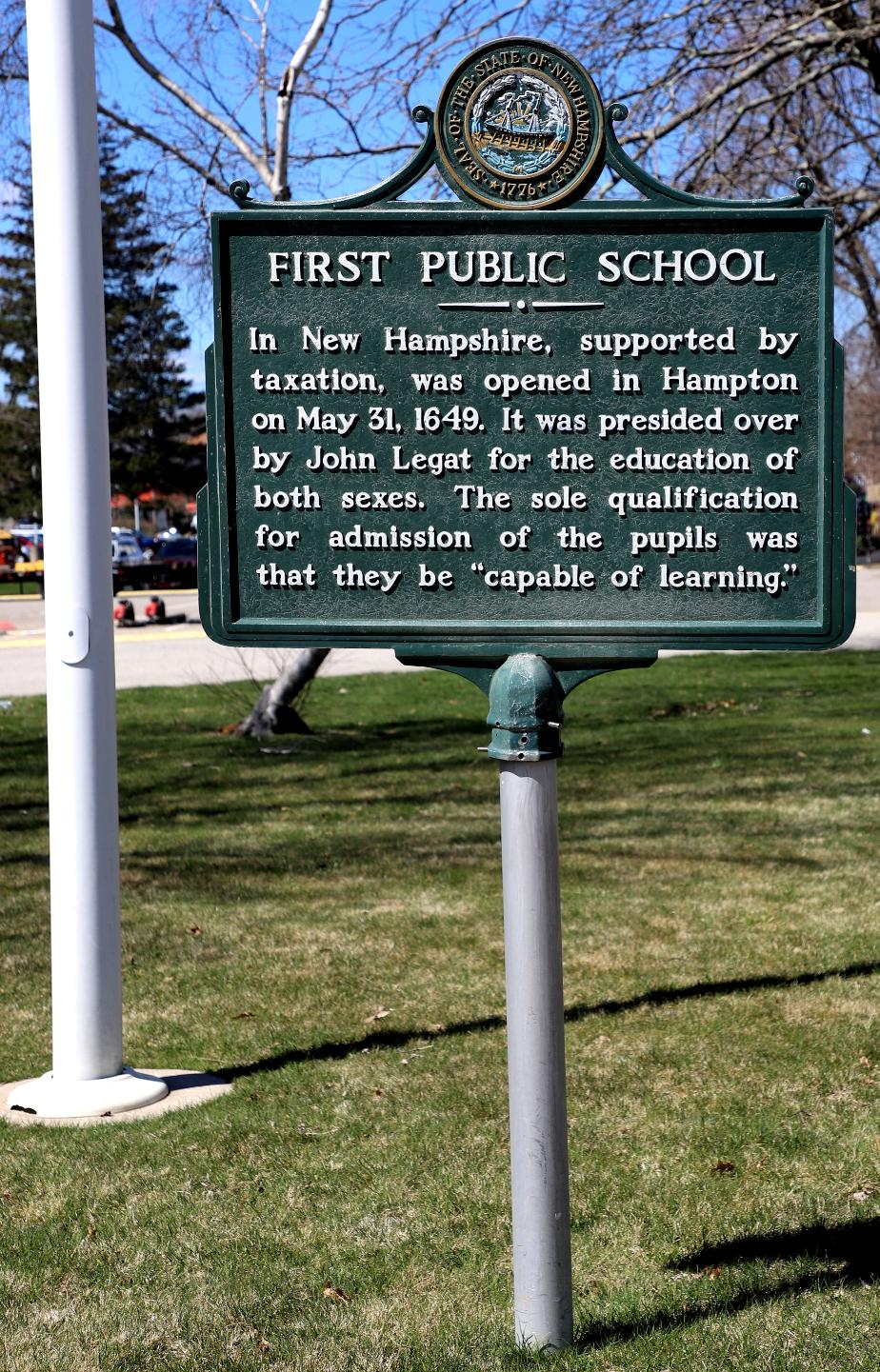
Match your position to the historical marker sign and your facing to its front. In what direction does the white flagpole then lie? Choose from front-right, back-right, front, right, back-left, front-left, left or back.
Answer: back-right

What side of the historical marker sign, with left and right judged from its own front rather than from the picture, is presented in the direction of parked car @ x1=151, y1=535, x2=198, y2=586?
back

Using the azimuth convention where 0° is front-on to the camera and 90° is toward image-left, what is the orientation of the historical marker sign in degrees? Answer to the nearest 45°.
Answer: approximately 0°

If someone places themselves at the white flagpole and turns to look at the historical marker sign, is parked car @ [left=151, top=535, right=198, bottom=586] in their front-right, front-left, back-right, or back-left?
back-left
